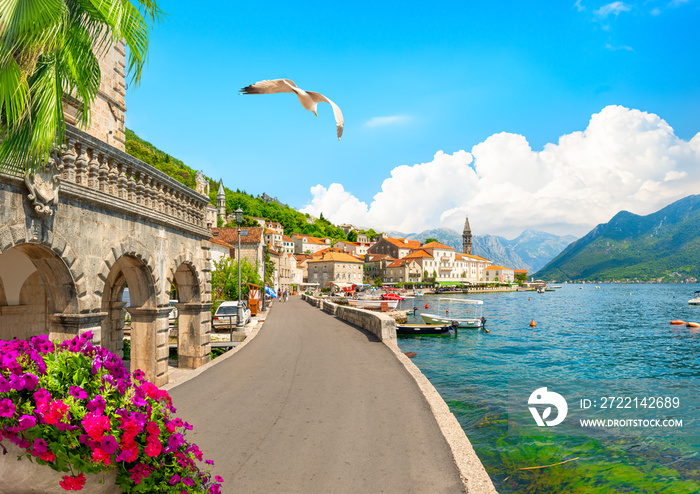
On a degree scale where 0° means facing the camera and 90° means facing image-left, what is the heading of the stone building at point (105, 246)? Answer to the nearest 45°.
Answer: approximately 315°
